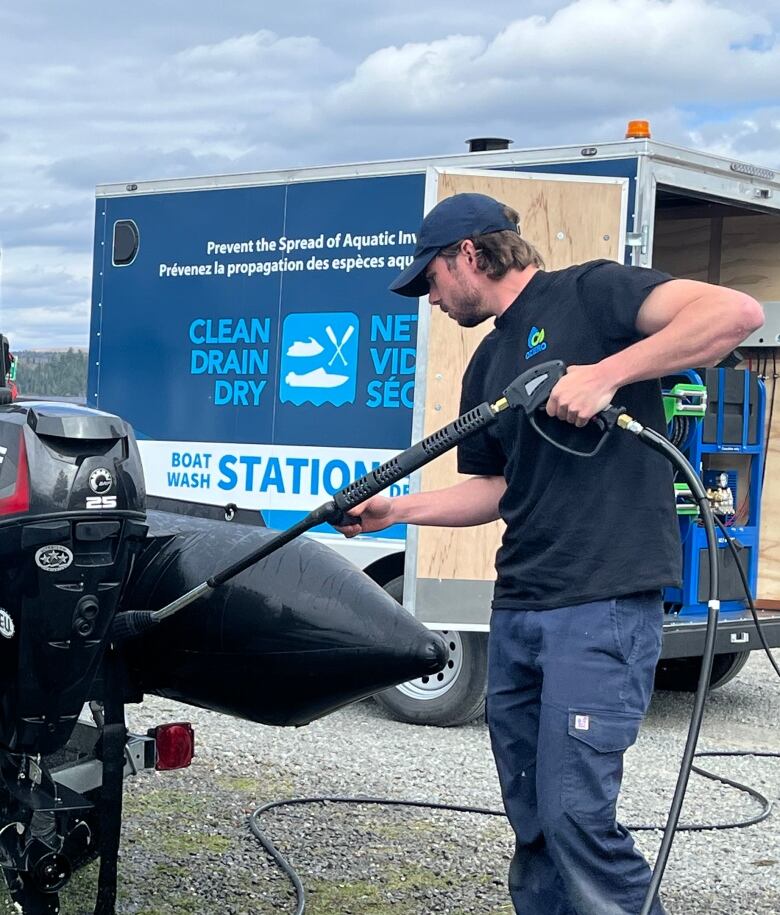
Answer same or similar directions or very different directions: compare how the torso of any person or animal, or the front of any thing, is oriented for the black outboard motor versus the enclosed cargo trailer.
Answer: same or similar directions

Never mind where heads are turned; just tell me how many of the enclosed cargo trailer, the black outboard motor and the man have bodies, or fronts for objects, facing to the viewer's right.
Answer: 0

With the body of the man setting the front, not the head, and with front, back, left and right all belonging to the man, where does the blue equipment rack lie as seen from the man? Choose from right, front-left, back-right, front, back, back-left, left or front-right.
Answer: back-right

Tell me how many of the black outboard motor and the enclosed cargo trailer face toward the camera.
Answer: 0

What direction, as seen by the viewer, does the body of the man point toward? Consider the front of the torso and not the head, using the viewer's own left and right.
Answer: facing the viewer and to the left of the viewer

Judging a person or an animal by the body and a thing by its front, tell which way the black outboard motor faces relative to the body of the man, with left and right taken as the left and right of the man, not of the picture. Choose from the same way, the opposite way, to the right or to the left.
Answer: to the right

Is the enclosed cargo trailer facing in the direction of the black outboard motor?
no

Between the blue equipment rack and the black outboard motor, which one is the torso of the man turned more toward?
the black outboard motor

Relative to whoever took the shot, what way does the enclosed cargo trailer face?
facing away from the viewer and to the left of the viewer

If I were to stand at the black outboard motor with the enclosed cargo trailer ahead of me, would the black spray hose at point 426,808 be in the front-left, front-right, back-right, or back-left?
front-right

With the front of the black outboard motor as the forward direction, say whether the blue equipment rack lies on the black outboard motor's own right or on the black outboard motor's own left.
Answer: on the black outboard motor's own right

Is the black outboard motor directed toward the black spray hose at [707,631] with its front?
no

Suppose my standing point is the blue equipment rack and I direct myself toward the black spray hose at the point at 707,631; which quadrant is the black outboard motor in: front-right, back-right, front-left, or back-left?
front-right

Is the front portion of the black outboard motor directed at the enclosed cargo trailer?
no

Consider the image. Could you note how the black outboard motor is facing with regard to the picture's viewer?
facing away from the viewer and to the left of the viewer
